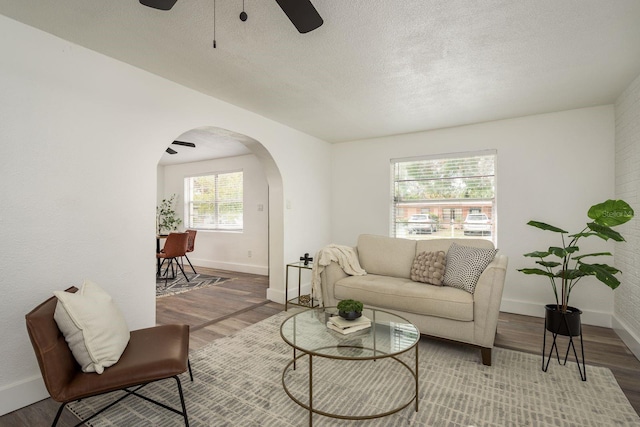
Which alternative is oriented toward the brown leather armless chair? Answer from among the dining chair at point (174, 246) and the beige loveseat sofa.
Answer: the beige loveseat sofa

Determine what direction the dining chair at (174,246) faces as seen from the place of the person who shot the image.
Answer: facing away from the viewer and to the left of the viewer

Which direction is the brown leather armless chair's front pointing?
to the viewer's right

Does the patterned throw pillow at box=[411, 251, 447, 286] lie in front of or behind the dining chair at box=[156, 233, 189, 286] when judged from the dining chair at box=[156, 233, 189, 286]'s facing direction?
behind

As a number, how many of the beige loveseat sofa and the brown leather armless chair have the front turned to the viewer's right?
1

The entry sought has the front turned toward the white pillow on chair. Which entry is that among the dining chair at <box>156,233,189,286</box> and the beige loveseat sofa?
the beige loveseat sofa

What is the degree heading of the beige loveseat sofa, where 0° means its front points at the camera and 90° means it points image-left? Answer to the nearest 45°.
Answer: approximately 45°

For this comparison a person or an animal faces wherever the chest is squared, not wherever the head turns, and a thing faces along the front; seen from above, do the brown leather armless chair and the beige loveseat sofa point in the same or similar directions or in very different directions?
very different directions

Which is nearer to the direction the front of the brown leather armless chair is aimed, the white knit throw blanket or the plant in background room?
the white knit throw blanket

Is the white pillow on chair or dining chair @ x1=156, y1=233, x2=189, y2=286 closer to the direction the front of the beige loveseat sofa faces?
the white pillow on chair

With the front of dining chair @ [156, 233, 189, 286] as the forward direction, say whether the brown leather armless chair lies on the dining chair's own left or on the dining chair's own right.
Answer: on the dining chair's own left

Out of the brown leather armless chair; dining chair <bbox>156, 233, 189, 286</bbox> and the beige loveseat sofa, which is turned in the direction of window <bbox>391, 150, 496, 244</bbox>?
the brown leather armless chair
